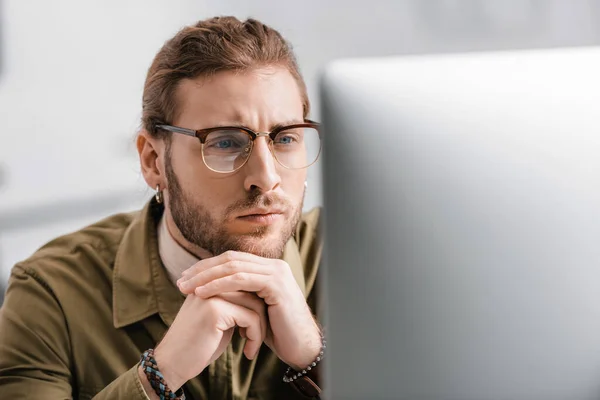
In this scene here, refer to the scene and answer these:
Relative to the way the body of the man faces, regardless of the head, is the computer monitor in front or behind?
in front

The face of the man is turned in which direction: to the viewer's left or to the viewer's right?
to the viewer's right
